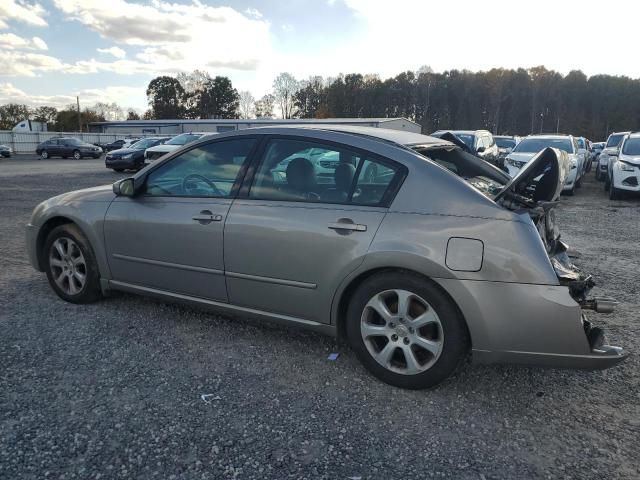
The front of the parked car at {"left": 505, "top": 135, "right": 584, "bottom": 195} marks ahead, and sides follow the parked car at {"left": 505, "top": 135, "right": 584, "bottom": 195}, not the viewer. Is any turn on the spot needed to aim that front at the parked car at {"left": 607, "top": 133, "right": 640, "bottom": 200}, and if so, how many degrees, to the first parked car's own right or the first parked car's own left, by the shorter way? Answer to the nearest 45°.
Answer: approximately 90° to the first parked car's own left

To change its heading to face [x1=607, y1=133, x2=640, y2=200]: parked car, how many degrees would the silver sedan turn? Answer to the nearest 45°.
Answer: approximately 90° to its right

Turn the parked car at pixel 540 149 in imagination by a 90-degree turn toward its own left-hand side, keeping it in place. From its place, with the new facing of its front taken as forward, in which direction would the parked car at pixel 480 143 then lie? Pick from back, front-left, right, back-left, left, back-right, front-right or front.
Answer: back

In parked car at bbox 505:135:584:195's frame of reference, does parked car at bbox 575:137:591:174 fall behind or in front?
behind

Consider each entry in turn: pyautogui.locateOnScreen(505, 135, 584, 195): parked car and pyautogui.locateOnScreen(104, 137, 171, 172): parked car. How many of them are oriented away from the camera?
0

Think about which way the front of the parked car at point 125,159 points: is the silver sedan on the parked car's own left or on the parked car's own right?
on the parked car's own left

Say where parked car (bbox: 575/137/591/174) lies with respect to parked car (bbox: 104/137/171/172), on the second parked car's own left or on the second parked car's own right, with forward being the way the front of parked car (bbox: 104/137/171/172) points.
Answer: on the second parked car's own left

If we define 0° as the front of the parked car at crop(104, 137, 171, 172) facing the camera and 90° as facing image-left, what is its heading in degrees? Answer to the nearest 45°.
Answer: approximately 45°

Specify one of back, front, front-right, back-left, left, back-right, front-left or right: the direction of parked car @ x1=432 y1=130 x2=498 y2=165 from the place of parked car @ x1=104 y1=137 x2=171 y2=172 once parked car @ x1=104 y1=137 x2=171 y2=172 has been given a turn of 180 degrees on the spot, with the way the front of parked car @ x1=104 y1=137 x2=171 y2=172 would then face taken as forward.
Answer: right

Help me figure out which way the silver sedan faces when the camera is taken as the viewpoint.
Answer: facing away from the viewer and to the left of the viewer

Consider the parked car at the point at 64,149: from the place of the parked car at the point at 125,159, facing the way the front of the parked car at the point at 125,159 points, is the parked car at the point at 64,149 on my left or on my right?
on my right
